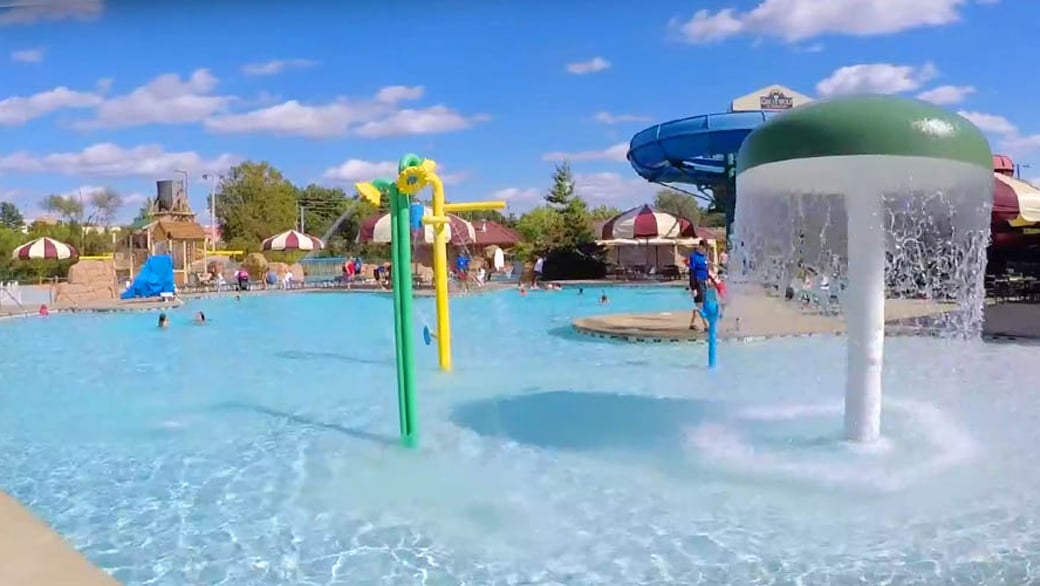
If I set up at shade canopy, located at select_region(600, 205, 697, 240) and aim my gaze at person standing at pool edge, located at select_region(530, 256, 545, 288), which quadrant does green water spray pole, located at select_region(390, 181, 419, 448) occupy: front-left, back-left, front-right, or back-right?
front-left

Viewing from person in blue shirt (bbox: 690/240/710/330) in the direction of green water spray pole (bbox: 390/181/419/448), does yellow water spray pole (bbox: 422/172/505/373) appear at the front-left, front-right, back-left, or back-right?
front-right

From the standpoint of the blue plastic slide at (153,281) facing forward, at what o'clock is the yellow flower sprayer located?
The yellow flower sprayer is roughly at 9 o'clock from the blue plastic slide.

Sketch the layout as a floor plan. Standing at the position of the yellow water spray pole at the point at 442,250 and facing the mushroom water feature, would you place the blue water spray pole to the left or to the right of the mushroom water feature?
left
